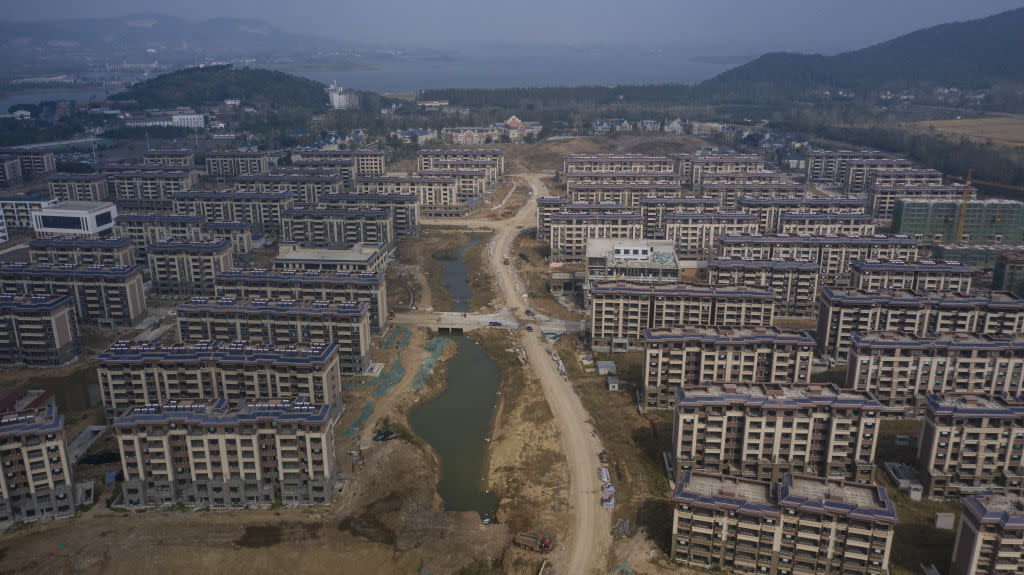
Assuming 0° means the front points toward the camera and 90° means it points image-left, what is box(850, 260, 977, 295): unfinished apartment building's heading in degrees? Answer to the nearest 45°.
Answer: approximately 0°

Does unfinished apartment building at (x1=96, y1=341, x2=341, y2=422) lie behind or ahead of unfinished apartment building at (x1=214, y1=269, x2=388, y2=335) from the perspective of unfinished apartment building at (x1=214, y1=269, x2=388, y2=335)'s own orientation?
ahead

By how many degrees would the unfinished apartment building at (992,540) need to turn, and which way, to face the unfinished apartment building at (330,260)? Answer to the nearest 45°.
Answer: approximately 90° to its right

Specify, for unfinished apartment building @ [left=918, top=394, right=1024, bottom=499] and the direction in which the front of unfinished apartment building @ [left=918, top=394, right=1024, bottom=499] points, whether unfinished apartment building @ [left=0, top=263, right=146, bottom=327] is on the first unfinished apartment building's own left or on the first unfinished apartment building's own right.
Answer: on the first unfinished apartment building's own right

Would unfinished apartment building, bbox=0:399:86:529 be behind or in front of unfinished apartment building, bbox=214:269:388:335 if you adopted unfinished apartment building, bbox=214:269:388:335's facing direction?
in front

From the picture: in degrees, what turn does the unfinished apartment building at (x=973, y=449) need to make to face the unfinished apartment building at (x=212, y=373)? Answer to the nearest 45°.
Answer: approximately 45° to its right

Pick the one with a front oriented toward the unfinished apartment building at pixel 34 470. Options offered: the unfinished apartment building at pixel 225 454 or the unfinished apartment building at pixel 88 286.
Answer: the unfinished apartment building at pixel 88 286

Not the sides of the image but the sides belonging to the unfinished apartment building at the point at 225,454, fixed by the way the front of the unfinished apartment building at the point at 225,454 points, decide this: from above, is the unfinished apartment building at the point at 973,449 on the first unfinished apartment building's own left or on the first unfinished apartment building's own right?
on the first unfinished apartment building's own left

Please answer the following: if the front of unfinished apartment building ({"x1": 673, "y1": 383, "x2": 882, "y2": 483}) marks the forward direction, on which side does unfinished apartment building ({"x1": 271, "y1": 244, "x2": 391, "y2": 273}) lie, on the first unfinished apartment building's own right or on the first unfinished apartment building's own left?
on the first unfinished apartment building's own right
